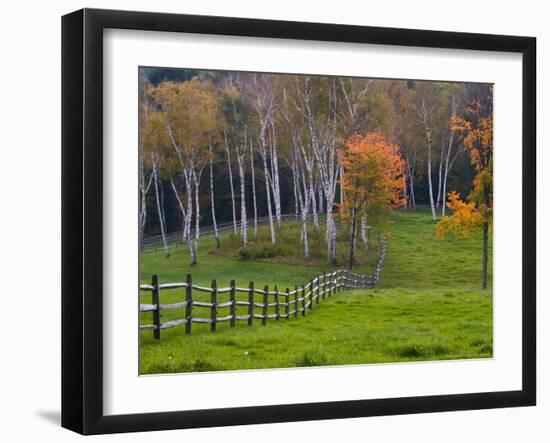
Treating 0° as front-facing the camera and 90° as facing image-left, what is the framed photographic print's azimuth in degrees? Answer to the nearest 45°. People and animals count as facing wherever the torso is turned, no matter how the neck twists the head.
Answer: approximately 315°
